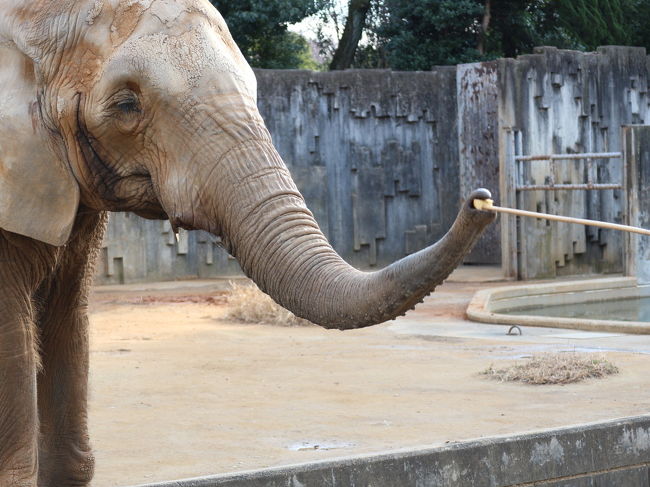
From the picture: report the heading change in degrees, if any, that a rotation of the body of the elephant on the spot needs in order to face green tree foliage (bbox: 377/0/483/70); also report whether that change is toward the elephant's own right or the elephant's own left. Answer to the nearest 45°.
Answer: approximately 90° to the elephant's own left

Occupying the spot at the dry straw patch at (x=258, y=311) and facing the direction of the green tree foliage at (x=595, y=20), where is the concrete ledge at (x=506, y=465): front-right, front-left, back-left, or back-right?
back-right

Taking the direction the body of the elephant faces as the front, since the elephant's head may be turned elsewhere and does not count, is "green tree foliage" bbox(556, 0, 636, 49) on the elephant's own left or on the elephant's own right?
on the elephant's own left

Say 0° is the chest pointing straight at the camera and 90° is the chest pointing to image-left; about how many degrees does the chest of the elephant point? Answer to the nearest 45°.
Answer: approximately 270°

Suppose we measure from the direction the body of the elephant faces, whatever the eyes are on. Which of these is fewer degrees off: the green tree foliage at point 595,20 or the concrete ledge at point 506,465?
the concrete ledge

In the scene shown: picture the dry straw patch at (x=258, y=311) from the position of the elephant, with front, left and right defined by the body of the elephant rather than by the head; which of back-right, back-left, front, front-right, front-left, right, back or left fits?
left
